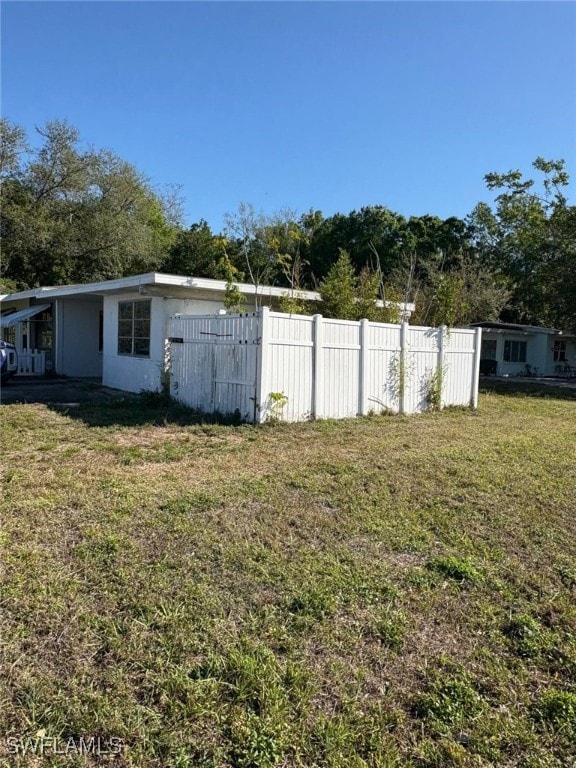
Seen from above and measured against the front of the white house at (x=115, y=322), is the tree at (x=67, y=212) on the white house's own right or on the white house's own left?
on the white house's own right

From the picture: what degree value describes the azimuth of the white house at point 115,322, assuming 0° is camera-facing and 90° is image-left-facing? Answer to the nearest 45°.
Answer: approximately 45°

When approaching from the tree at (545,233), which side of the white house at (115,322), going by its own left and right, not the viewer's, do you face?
back

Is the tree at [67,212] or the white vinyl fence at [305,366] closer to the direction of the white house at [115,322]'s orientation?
the white vinyl fence

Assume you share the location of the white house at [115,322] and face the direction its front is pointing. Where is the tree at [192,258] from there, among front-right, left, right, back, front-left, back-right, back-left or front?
back-right

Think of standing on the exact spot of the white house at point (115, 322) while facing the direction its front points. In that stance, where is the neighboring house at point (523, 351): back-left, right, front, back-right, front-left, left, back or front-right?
back

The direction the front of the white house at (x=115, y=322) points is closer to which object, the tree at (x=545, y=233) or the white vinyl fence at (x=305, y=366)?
the white vinyl fence
